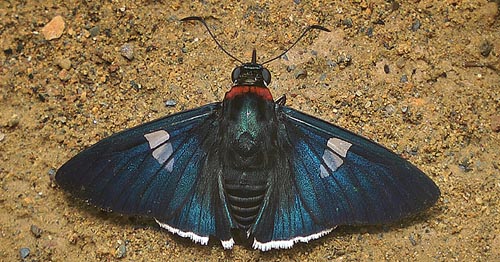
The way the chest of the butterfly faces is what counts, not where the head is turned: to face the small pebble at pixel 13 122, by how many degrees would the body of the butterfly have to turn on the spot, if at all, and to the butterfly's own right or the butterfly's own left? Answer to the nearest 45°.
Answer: approximately 90° to the butterfly's own left

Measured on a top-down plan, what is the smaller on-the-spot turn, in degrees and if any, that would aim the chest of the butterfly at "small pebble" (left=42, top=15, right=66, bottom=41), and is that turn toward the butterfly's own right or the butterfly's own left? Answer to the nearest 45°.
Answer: approximately 90° to the butterfly's own left

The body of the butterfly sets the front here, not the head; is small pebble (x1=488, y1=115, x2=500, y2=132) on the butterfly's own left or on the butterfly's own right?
on the butterfly's own right

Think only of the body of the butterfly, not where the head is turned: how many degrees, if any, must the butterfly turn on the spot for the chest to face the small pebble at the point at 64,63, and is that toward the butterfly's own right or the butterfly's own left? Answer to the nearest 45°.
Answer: approximately 90° to the butterfly's own left

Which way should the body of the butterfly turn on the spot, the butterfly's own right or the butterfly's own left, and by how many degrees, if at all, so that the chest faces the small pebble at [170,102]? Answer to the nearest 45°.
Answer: approximately 45° to the butterfly's own left

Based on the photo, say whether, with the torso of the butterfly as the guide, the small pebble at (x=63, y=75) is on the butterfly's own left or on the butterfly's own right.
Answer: on the butterfly's own left

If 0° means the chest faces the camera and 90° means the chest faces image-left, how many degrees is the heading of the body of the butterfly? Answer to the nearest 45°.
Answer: approximately 180°
